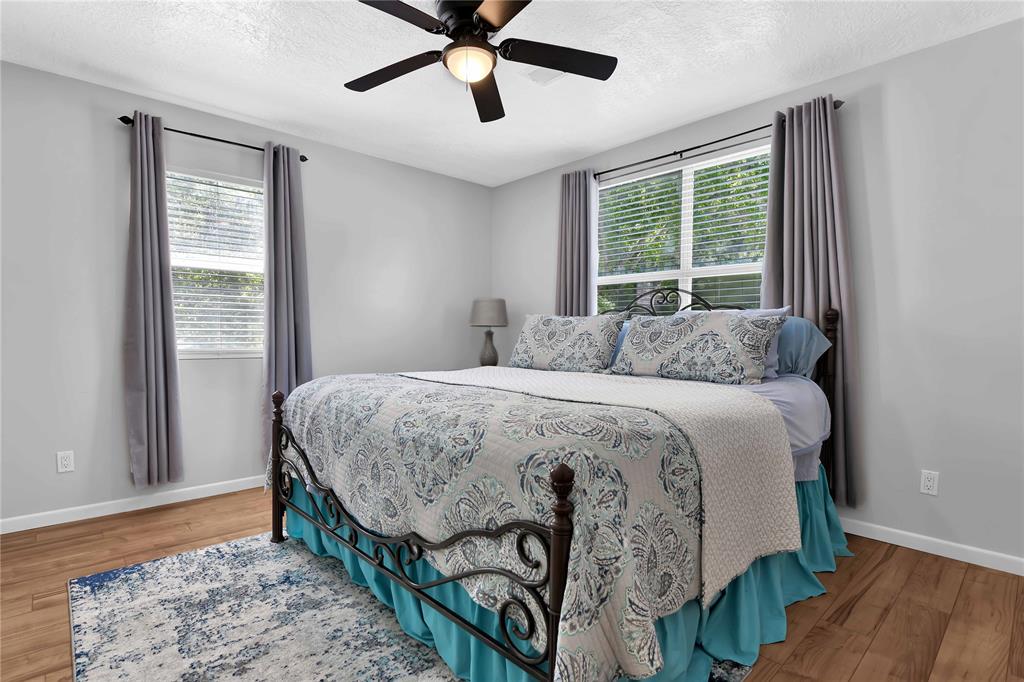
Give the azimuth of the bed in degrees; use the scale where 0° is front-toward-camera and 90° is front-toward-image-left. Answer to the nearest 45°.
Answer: approximately 45°

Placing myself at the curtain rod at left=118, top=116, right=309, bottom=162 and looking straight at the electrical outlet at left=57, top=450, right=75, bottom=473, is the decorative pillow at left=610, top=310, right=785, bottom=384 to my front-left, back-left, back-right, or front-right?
back-left

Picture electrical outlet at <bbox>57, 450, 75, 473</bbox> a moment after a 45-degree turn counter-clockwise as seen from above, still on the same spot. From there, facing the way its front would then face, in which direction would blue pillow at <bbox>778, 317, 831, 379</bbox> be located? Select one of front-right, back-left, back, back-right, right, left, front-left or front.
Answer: front

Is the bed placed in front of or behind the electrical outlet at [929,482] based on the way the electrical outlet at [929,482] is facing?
in front

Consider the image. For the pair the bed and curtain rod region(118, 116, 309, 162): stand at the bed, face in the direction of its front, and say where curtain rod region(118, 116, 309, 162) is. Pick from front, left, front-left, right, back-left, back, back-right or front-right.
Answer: right

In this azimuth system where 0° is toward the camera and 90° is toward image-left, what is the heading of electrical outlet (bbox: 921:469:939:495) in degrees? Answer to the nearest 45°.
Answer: approximately 0°

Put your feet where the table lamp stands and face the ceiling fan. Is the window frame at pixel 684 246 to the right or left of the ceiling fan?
left

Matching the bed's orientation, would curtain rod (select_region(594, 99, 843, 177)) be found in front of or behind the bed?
behind

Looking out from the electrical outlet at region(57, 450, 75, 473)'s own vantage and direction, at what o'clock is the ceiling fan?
The ceiling fan is roughly at 11 o'clock from the electrical outlet.

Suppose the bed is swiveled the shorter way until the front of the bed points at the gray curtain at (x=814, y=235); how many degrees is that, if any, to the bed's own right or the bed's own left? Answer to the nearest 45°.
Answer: approximately 180°

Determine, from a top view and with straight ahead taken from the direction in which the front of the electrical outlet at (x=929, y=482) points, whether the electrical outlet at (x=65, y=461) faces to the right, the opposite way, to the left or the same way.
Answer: to the left

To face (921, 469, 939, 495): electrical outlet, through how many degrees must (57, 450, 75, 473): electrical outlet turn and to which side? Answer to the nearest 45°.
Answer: approximately 45° to its left
